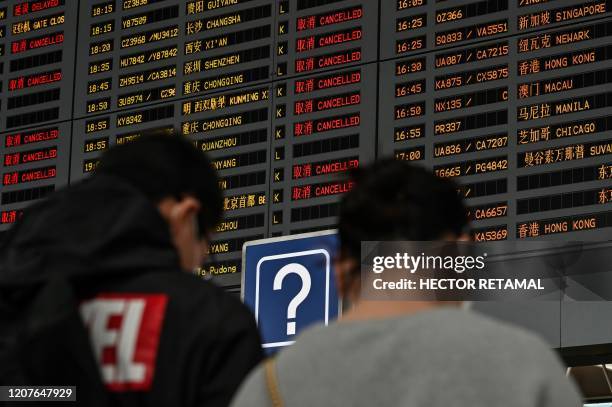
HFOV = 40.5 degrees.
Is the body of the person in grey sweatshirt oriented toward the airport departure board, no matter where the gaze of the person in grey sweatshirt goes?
yes

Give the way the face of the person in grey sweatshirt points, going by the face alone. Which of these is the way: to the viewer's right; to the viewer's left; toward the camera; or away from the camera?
away from the camera

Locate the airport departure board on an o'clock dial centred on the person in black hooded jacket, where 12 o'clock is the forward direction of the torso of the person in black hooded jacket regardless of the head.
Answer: The airport departure board is roughly at 11 o'clock from the person in black hooded jacket.

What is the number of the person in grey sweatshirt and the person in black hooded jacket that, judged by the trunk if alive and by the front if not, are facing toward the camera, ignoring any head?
0

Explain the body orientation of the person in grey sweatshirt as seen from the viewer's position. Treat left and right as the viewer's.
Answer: facing away from the viewer

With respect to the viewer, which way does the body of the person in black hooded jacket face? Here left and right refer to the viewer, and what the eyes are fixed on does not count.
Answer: facing away from the viewer and to the right of the viewer

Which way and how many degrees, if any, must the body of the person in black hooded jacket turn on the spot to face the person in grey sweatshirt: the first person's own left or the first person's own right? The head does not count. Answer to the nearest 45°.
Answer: approximately 90° to the first person's own right

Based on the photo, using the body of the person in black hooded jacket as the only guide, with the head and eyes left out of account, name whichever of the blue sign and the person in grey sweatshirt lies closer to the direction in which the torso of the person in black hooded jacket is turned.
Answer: the blue sign

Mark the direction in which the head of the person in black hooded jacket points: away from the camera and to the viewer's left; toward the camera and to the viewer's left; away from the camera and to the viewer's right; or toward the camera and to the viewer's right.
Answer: away from the camera and to the viewer's right

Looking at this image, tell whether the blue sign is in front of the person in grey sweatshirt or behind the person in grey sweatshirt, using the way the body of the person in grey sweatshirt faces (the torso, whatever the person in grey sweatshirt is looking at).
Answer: in front

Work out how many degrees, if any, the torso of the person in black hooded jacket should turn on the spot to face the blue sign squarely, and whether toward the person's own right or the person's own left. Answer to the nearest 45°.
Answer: approximately 45° to the person's own left
